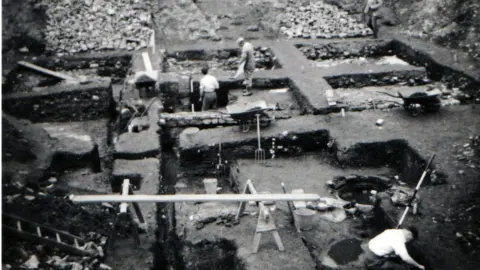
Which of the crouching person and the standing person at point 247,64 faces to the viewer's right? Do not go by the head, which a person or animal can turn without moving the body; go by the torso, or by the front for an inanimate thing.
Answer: the crouching person

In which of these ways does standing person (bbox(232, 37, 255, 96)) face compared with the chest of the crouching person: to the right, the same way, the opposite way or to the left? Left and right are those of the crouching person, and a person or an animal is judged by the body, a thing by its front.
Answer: the opposite way

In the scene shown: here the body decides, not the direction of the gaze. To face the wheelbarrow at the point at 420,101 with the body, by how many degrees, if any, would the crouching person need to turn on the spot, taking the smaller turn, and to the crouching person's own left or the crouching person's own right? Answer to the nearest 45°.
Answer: approximately 90° to the crouching person's own left

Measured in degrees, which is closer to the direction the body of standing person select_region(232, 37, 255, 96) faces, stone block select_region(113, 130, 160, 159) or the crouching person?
the stone block

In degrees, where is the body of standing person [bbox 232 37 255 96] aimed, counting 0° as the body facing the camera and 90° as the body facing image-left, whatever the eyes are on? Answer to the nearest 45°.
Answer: approximately 90°

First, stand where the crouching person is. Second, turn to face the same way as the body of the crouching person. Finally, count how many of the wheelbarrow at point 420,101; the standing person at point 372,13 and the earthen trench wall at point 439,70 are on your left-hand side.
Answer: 3

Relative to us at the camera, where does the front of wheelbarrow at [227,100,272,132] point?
facing to the right of the viewer

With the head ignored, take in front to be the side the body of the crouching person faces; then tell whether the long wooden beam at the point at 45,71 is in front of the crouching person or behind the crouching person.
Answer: behind

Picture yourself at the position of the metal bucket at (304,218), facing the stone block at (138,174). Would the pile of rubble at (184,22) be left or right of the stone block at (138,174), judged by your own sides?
right

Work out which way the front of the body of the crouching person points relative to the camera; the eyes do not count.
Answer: to the viewer's right

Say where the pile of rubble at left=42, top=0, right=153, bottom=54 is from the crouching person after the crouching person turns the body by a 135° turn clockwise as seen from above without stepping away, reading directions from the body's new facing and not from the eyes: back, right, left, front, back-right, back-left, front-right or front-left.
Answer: right

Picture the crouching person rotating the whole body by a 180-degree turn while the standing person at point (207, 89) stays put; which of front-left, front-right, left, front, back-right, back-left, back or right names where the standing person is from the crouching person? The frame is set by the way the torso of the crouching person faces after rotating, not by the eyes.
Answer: front-right
